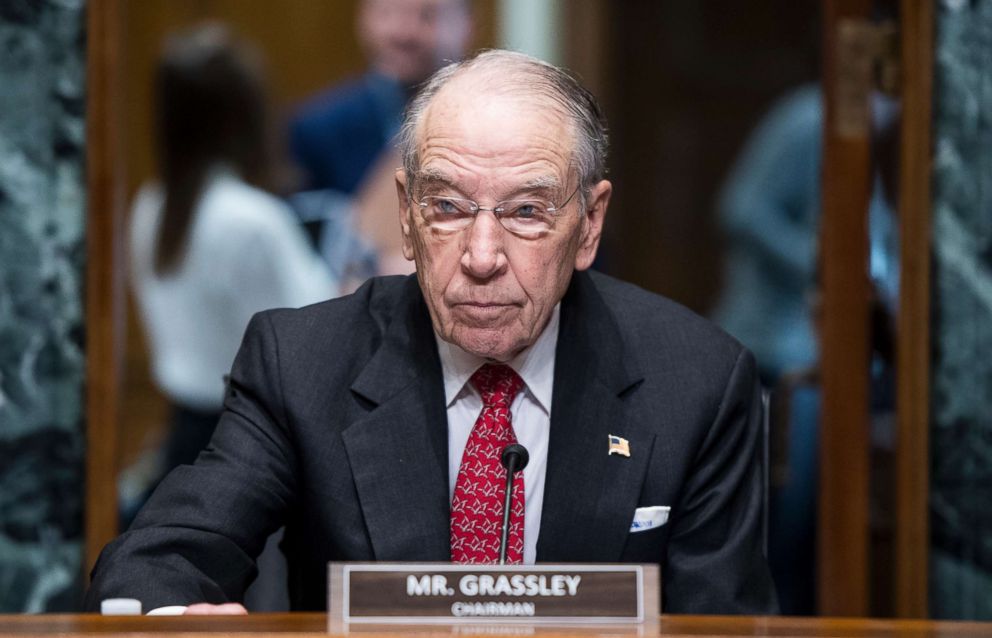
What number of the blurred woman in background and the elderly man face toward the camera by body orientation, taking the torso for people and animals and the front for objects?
1

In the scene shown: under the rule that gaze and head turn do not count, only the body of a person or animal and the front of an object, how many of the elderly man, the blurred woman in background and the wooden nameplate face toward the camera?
2

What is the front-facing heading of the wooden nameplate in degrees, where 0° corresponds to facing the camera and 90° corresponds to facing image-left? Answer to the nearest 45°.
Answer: approximately 0°

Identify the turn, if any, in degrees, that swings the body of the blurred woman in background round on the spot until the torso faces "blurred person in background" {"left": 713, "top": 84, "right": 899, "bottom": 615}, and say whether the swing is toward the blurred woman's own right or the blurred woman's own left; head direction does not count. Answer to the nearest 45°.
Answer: approximately 45° to the blurred woman's own right

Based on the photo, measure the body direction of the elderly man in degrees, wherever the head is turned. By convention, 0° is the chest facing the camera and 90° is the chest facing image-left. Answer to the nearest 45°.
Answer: approximately 0°

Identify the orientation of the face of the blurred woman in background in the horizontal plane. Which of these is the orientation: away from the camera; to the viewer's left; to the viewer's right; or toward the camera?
away from the camera

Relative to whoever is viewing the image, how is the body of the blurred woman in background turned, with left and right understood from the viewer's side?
facing away from the viewer and to the right of the viewer

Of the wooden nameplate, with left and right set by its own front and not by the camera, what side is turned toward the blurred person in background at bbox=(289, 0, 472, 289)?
back

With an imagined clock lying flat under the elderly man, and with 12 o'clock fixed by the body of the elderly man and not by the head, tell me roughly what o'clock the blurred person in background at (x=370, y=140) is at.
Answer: The blurred person in background is roughly at 6 o'clock from the elderly man.

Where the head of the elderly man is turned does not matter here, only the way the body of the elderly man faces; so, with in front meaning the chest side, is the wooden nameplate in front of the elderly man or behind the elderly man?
in front

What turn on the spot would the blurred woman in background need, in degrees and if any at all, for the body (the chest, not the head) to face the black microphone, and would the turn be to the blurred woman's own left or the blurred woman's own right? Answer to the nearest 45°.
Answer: approximately 135° to the blurred woman's own right
